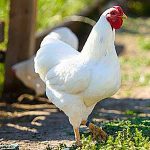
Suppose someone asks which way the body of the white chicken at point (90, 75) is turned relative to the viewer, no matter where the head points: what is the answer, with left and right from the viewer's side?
facing to the right of the viewer

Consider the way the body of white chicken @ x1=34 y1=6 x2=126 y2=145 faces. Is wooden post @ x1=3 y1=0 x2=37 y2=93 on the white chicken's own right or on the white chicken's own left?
on the white chicken's own left
